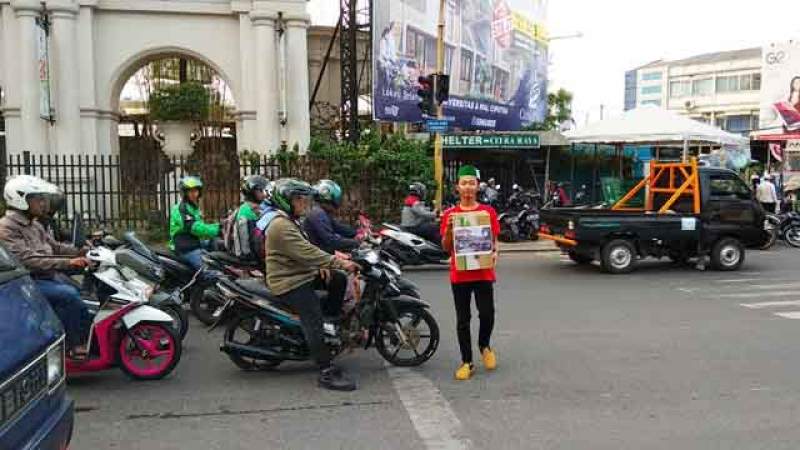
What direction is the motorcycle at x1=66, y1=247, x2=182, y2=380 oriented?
to the viewer's right

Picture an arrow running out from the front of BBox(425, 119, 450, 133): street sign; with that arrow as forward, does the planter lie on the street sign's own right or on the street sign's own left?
on the street sign's own right

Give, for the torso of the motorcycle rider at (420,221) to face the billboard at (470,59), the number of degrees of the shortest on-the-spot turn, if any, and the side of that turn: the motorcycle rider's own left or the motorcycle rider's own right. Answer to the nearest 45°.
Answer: approximately 90° to the motorcycle rider's own left

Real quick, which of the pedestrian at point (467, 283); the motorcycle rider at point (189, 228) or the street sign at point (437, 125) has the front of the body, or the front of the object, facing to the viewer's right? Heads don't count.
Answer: the motorcycle rider

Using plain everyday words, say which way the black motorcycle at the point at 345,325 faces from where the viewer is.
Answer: facing to the right of the viewer

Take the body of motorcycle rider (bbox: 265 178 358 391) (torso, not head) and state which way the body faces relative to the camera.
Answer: to the viewer's right
